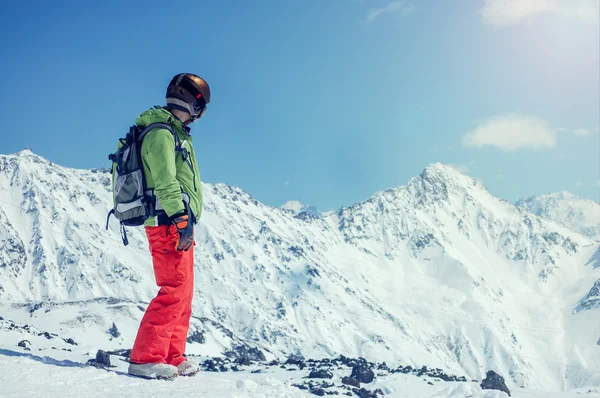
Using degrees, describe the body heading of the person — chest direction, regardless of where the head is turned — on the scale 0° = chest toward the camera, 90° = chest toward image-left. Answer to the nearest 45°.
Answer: approximately 270°
